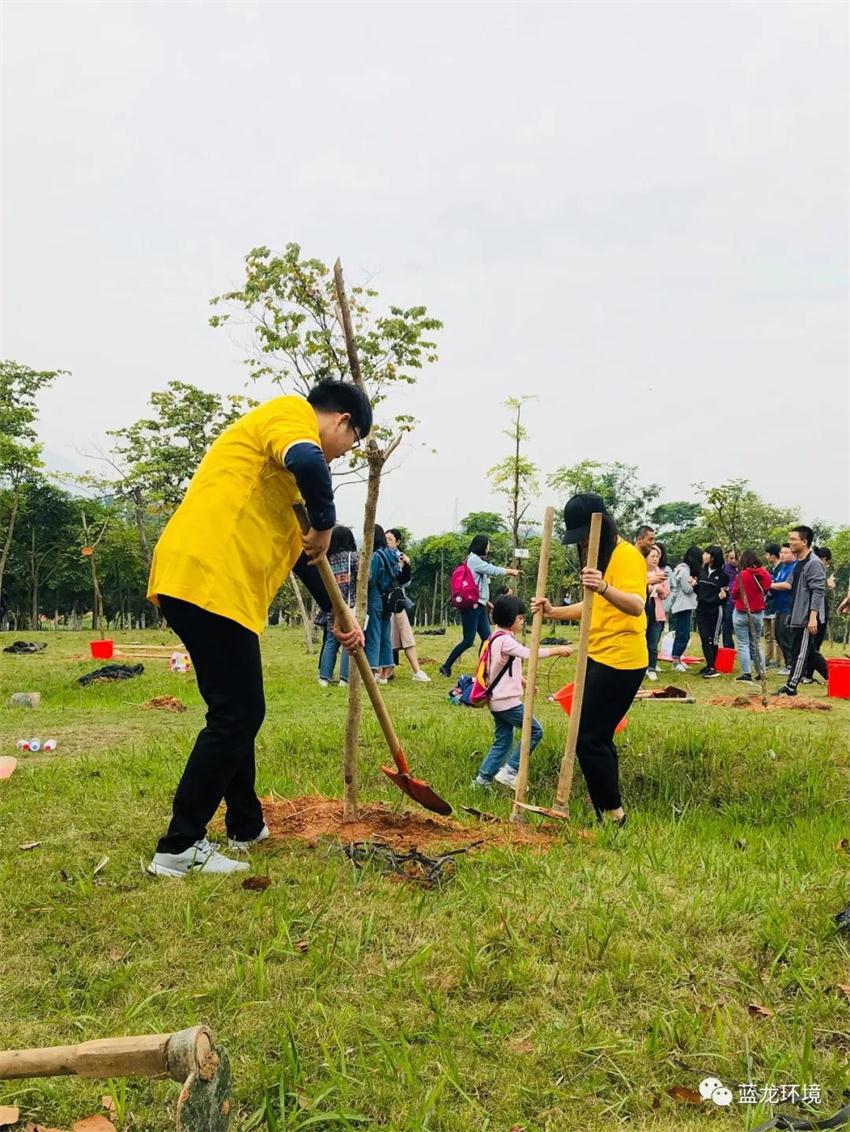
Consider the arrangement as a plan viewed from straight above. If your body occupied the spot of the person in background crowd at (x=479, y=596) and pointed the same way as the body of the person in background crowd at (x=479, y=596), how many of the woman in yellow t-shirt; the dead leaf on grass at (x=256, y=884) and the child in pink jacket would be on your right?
3

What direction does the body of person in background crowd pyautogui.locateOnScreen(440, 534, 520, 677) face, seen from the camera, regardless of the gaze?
to the viewer's right

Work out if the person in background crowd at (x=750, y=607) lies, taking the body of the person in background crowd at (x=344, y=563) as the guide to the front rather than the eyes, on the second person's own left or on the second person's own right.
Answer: on the second person's own right

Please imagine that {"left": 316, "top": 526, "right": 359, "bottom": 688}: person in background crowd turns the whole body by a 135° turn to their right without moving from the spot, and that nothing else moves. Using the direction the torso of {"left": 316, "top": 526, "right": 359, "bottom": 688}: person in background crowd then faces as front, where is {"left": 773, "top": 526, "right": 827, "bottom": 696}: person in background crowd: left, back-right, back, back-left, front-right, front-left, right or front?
front-left

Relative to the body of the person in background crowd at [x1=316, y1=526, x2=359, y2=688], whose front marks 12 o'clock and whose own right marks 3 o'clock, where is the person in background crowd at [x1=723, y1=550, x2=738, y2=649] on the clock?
the person in background crowd at [x1=723, y1=550, x2=738, y2=649] is roughly at 2 o'clock from the person in background crowd at [x1=316, y1=526, x2=359, y2=688].

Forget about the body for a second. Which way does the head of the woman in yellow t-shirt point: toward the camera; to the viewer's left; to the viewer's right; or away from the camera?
to the viewer's left

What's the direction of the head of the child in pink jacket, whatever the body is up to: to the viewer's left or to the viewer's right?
to the viewer's right

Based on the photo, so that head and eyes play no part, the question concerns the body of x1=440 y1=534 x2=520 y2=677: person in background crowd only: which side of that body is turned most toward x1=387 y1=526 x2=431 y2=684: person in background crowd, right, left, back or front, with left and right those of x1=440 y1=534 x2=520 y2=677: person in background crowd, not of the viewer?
back

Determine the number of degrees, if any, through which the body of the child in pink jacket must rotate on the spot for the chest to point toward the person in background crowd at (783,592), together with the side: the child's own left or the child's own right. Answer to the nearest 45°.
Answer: approximately 45° to the child's own left

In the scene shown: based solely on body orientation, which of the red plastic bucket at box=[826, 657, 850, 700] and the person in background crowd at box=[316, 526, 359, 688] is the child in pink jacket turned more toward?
the red plastic bucket

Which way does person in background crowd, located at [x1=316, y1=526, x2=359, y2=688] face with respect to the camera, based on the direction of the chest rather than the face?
away from the camera

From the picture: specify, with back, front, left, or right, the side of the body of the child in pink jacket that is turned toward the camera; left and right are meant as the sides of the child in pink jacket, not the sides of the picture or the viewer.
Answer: right
